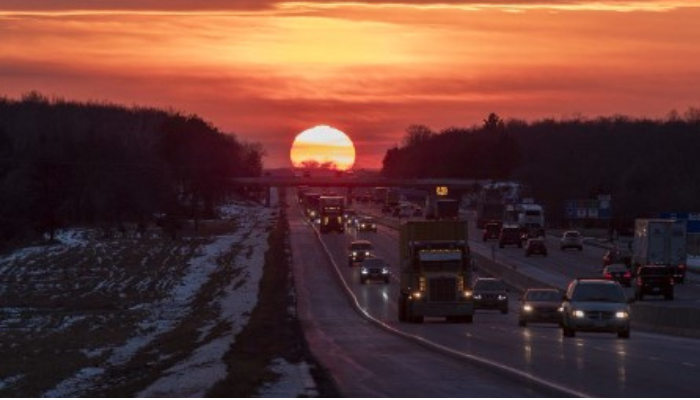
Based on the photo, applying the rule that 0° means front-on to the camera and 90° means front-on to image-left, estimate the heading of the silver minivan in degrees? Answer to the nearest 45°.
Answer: approximately 0°
